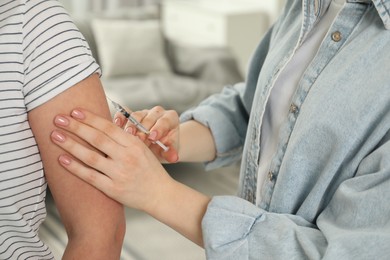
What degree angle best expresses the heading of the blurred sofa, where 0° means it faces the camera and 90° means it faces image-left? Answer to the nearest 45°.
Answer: approximately 315°
